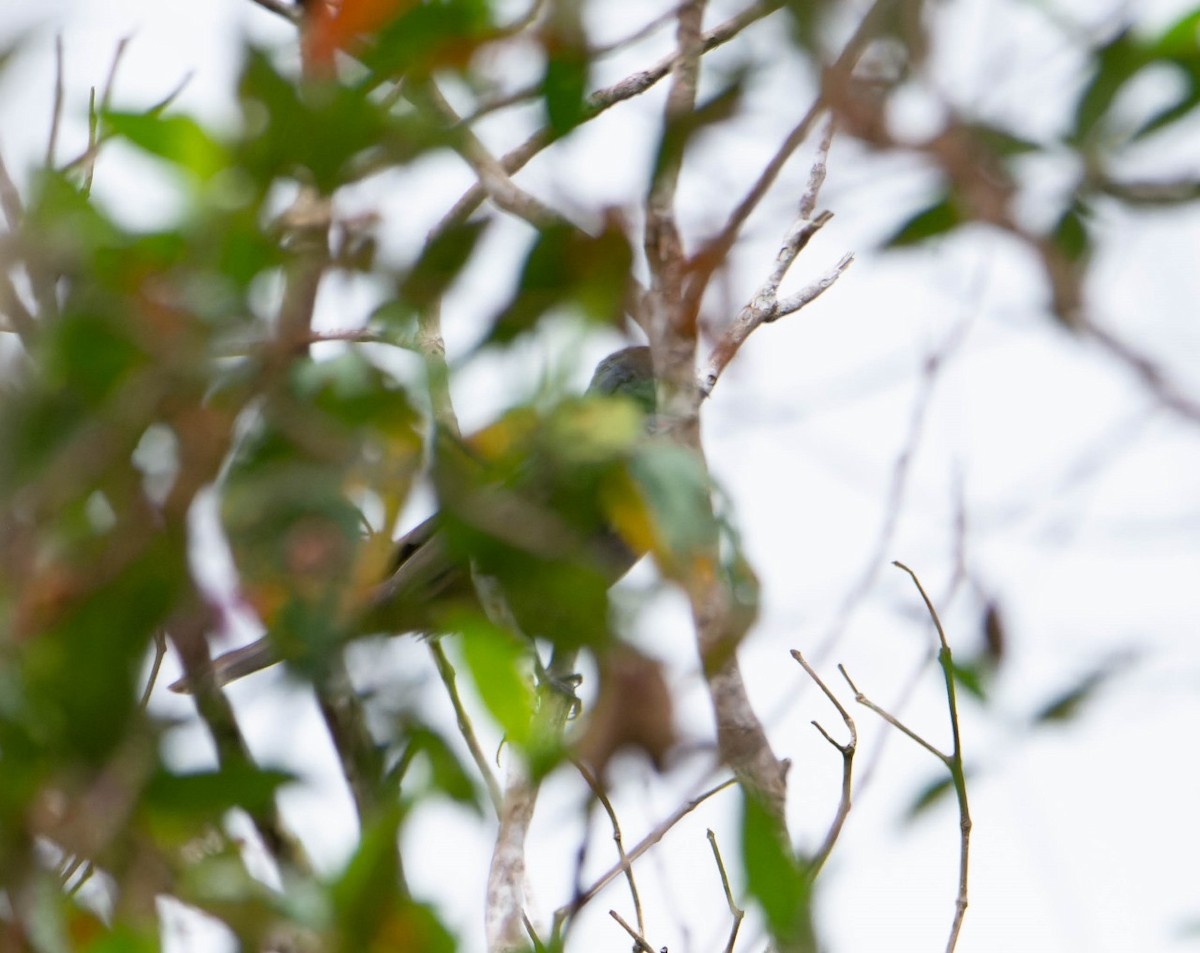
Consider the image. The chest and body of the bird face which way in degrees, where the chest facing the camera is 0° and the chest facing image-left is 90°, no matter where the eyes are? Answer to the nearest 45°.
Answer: approximately 270°
